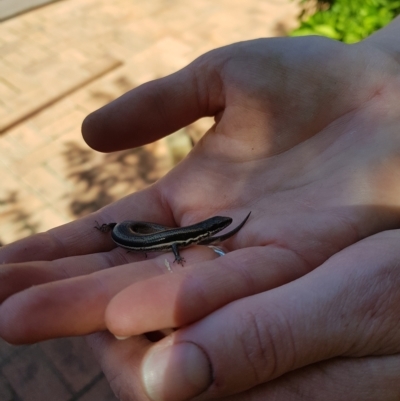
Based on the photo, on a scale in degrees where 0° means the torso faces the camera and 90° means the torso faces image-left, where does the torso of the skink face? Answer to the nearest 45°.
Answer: approximately 270°

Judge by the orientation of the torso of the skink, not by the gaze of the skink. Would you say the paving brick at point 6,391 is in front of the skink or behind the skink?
behind

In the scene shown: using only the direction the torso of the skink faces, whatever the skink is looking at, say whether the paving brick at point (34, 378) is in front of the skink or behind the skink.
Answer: behind
